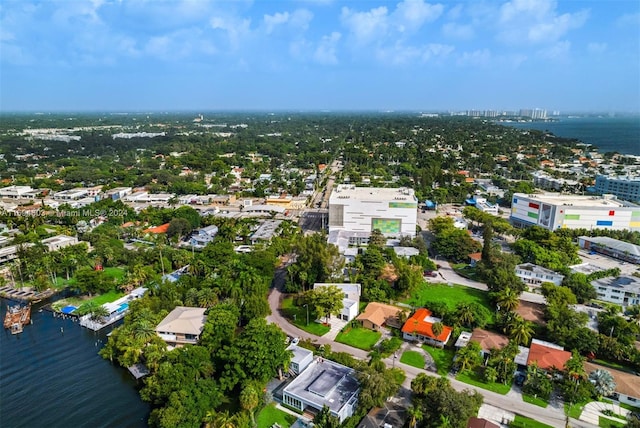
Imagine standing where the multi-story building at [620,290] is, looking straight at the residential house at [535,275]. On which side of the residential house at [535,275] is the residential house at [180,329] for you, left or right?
left

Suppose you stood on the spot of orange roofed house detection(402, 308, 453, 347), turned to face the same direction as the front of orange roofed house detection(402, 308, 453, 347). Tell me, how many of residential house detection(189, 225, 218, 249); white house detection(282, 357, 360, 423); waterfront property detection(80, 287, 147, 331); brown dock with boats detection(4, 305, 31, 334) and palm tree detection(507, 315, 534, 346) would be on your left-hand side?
1

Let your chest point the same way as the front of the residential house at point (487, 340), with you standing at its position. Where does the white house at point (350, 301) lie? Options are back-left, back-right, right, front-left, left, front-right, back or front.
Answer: right

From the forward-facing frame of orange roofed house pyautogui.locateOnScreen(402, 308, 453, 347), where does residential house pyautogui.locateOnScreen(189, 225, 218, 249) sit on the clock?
The residential house is roughly at 4 o'clock from the orange roofed house.

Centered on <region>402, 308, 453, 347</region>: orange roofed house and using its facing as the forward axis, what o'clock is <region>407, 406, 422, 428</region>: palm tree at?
The palm tree is roughly at 12 o'clock from the orange roofed house.

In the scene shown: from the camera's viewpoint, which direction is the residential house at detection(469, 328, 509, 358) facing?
toward the camera

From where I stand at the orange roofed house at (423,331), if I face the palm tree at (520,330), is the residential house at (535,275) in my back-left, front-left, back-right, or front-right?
front-left

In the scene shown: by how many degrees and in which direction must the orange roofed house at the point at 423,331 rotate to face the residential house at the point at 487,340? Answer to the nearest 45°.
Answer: approximately 90° to its left

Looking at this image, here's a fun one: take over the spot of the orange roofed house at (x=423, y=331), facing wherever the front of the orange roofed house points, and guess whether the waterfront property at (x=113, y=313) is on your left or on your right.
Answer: on your right

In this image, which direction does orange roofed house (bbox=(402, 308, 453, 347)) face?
toward the camera

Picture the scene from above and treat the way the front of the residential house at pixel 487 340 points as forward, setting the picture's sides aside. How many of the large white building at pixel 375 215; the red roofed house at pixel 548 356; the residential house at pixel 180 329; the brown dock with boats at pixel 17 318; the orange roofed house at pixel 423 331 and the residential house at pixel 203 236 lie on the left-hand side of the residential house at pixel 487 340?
1

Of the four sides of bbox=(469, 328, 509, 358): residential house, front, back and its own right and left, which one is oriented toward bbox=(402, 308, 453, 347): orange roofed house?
right

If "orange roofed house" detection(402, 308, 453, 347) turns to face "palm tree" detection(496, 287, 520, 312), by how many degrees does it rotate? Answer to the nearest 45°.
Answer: approximately 135° to its left

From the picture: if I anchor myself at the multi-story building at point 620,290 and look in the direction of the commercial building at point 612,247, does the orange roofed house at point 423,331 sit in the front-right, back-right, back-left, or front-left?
back-left

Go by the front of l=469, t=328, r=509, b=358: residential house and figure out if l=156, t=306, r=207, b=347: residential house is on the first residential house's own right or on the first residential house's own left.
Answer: on the first residential house's own right

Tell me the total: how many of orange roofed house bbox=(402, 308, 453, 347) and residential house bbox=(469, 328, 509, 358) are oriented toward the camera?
2
